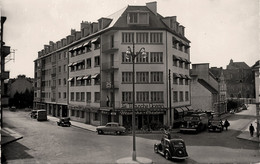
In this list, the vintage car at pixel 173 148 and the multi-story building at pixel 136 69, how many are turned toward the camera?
1

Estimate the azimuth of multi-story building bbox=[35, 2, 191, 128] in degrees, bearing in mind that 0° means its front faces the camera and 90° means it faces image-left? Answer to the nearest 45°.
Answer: approximately 0°
